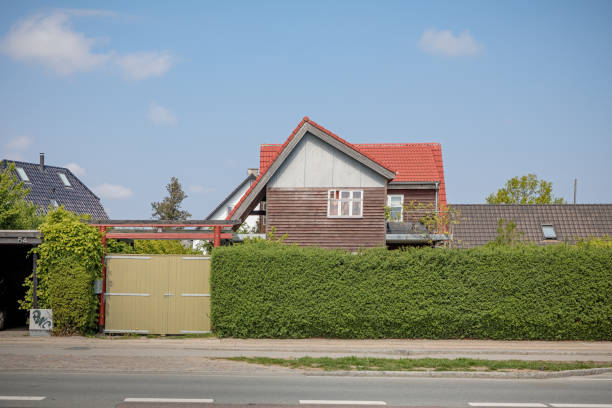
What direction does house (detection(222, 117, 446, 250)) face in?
toward the camera

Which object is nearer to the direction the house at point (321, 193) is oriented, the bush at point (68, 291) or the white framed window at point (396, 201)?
the bush

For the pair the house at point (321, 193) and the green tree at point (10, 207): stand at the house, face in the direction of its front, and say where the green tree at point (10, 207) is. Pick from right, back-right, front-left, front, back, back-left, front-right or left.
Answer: right

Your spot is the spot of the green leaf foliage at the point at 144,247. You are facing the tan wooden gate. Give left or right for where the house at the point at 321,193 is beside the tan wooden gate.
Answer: left

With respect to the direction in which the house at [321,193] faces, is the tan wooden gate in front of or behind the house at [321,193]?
in front

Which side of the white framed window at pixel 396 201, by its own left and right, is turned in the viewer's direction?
front

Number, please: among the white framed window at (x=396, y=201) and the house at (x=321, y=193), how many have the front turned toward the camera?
2

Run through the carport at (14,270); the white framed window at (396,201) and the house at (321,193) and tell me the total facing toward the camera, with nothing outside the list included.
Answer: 3

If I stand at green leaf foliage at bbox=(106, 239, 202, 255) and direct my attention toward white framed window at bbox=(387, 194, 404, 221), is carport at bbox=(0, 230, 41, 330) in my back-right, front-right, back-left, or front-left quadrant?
back-right

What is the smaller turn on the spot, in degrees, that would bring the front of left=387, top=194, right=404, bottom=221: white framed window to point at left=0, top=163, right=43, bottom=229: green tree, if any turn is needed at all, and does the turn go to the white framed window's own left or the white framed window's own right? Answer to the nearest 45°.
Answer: approximately 45° to the white framed window's own right

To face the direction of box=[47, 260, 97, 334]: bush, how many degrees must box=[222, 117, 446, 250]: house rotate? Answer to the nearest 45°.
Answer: approximately 45° to its right

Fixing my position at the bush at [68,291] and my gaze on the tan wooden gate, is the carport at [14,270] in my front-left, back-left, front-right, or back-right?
back-left
